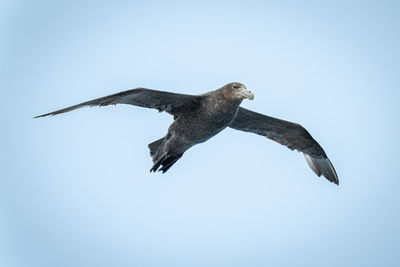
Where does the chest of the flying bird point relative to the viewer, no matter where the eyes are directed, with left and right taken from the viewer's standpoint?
facing the viewer and to the right of the viewer
